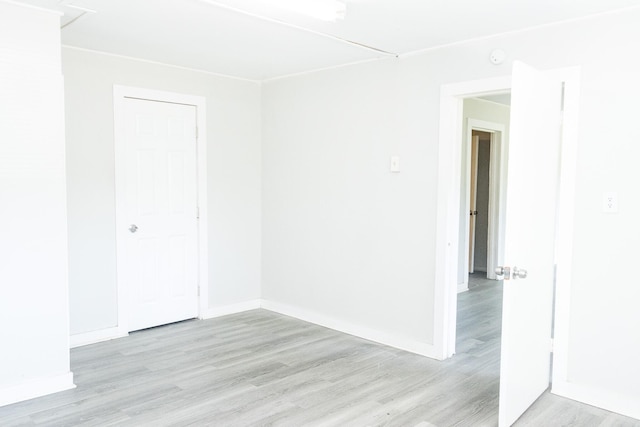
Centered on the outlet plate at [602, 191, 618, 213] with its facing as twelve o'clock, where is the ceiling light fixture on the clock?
The ceiling light fixture is roughly at 2 o'clock from the outlet plate.

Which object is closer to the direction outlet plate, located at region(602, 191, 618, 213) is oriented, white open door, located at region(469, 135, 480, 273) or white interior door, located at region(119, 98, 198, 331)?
the white interior door

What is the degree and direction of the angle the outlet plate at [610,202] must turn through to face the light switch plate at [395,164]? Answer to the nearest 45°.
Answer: approximately 90° to its right

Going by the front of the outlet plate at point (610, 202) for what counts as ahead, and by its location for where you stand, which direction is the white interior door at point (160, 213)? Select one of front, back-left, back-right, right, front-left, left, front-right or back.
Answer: right

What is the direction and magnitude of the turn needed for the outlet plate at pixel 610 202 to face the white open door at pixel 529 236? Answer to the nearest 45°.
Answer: approximately 45° to its right

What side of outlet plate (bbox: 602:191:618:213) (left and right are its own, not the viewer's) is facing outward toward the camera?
front
